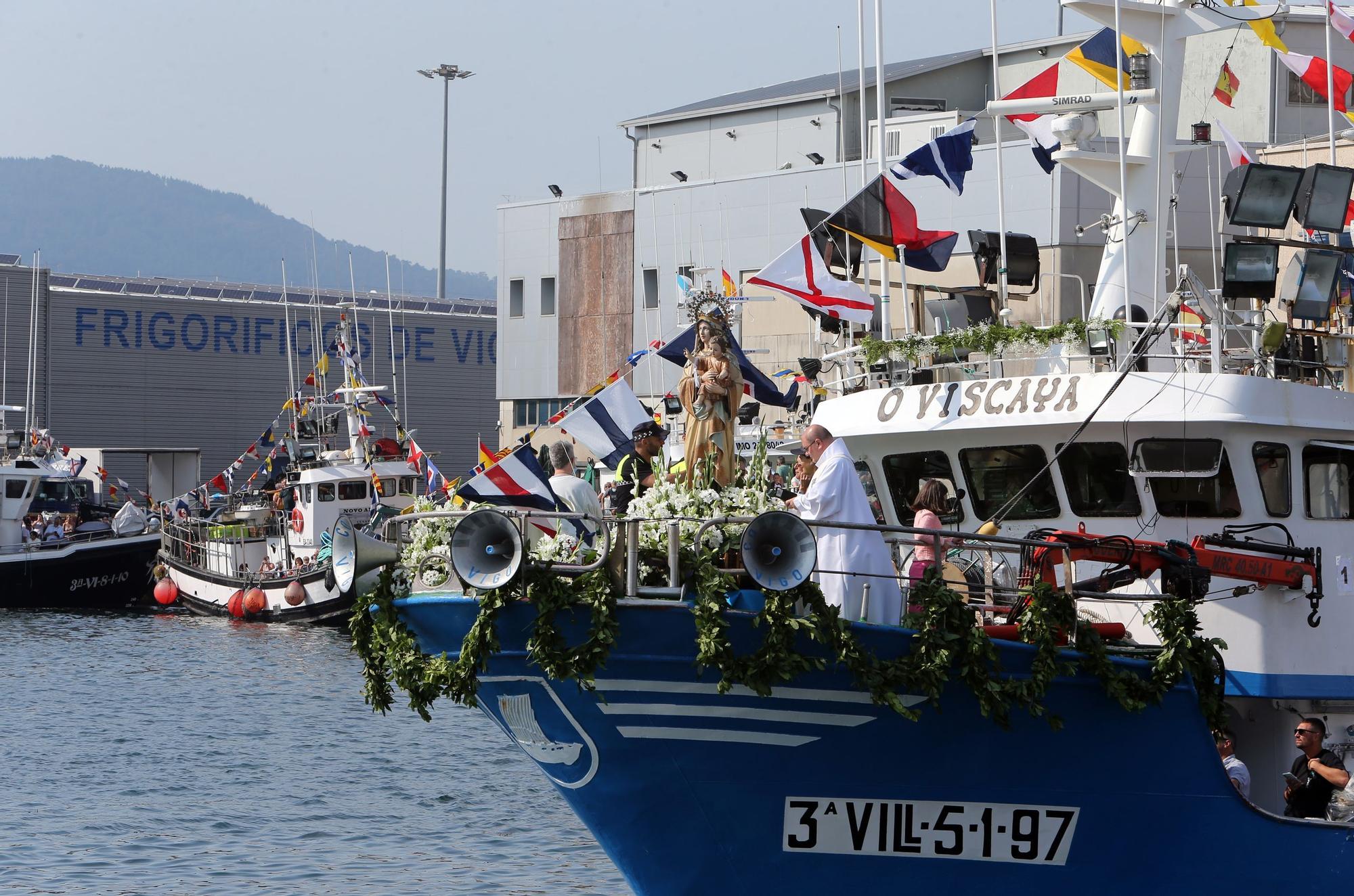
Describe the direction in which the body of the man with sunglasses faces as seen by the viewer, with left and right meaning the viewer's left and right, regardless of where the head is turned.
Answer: facing the viewer and to the left of the viewer

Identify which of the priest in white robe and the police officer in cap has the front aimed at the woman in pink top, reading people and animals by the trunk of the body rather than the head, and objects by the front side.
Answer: the police officer in cap

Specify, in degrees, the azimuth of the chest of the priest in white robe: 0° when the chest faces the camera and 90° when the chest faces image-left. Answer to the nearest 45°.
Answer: approximately 90°

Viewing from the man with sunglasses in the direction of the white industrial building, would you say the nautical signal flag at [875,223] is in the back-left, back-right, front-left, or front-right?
front-left

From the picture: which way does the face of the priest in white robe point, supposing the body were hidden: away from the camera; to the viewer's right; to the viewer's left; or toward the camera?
to the viewer's left
